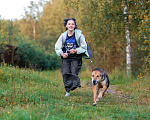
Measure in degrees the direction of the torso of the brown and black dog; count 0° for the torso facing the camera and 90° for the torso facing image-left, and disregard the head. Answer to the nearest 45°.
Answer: approximately 45°
